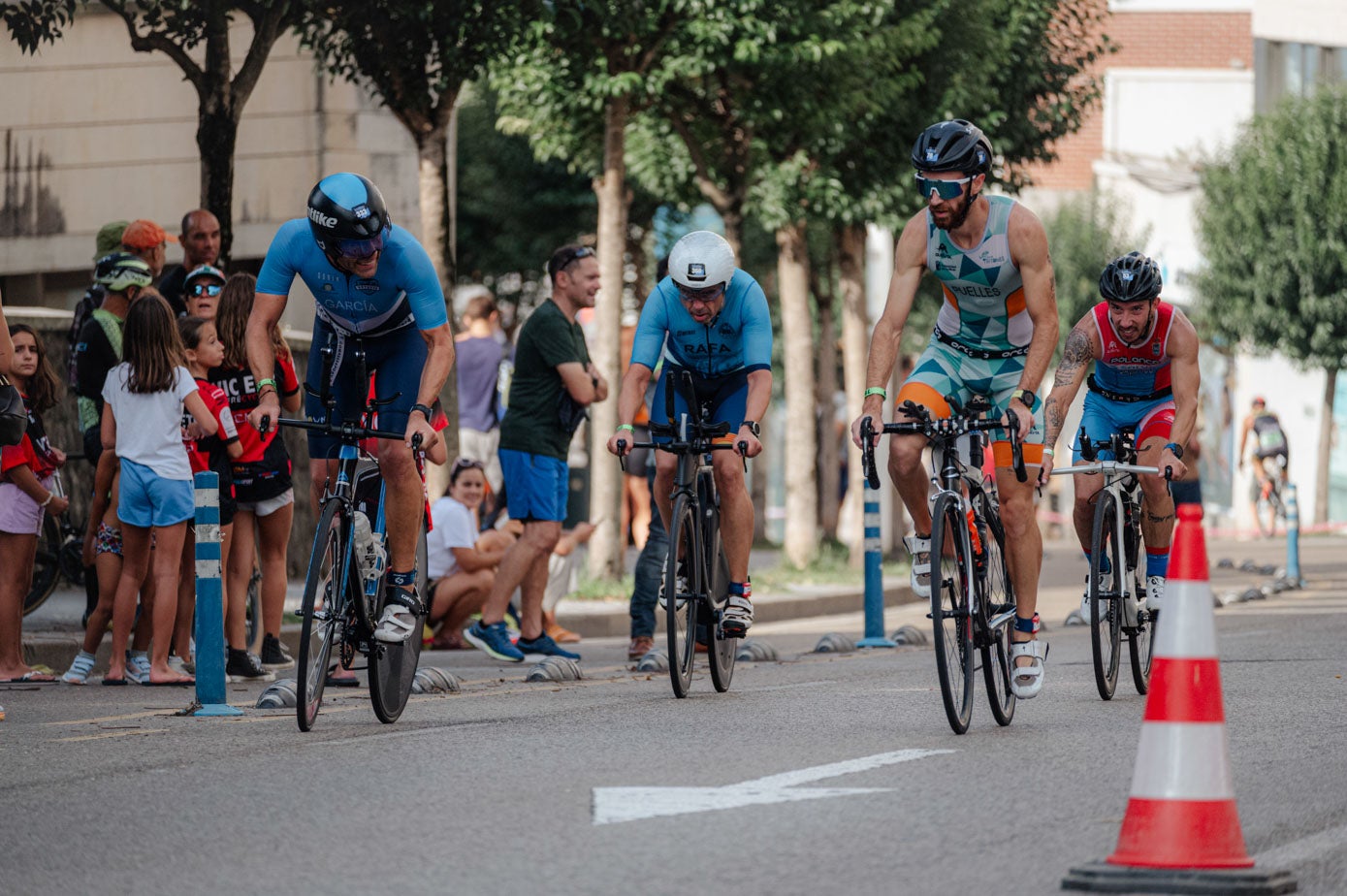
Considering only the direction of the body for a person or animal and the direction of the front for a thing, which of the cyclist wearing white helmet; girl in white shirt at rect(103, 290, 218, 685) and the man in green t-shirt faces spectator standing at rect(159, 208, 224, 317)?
the girl in white shirt

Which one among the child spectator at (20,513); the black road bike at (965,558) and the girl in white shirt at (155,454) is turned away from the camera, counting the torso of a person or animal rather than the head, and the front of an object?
the girl in white shirt

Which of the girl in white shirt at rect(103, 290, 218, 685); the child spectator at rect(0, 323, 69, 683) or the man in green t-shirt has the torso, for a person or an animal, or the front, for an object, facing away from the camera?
the girl in white shirt

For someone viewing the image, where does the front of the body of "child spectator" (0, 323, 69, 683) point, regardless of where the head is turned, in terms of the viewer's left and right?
facing to the right of the viewer

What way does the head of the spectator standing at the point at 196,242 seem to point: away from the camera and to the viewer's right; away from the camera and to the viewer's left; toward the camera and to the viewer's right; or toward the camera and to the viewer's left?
toward the camera and to the viewer's right

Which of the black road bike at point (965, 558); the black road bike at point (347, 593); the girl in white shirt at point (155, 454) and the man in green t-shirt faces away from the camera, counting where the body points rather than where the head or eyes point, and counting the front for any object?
the girl in white shirt

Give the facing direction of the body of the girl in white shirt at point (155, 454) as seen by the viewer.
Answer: away from the camera

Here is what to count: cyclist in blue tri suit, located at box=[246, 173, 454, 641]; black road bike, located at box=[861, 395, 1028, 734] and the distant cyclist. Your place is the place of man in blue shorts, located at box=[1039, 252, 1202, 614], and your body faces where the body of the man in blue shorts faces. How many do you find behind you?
1

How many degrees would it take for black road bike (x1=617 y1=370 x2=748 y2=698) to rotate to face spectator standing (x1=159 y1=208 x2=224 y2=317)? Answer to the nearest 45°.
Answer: approximately 135° to its right

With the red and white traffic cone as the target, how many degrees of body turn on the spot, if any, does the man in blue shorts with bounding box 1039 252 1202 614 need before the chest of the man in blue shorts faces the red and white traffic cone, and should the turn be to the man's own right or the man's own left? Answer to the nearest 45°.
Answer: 0° — they already face it

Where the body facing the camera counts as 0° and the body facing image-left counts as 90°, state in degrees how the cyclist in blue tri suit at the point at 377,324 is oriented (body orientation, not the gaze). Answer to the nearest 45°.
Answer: approximately 0°
